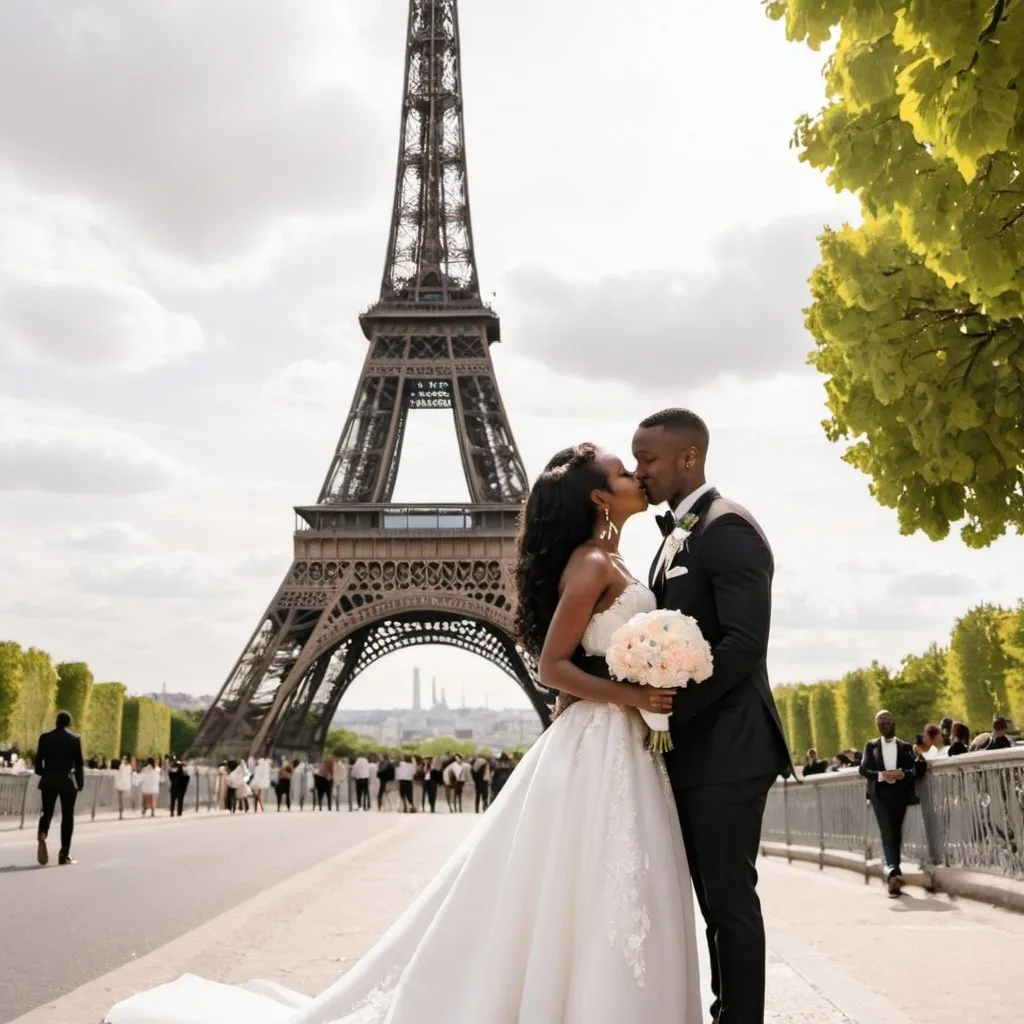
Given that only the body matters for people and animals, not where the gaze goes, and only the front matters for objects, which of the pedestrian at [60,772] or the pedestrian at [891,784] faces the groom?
the pedestrian at [891,784]

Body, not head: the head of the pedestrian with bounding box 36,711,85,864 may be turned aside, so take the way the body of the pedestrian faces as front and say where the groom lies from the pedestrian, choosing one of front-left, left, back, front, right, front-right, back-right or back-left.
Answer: back

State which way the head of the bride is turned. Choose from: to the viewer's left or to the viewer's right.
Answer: to the viewer's right

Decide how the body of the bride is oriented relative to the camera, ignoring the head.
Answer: to the viewer's right

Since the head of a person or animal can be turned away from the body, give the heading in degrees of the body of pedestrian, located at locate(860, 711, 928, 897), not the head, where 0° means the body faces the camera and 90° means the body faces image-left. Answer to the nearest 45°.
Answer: approximately 0°

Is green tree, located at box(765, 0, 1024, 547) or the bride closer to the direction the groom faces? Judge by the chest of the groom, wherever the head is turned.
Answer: the bride

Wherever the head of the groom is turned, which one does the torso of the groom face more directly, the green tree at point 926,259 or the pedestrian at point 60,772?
the pedestrian

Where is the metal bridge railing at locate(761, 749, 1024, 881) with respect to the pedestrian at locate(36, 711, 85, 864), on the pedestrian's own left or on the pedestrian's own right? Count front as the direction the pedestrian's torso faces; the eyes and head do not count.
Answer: on the pedestrian's own right

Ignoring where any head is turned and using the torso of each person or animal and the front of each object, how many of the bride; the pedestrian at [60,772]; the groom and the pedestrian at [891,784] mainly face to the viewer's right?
1

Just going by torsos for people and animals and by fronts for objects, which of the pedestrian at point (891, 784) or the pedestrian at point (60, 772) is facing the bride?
the pedestrian at point (891, 784)

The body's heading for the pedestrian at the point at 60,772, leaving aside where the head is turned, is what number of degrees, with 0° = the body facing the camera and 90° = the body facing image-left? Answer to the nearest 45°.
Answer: approximately 180°

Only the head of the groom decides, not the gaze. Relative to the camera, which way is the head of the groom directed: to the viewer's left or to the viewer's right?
to the viewer's left

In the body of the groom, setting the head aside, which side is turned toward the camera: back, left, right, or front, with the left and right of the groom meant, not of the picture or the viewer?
left
